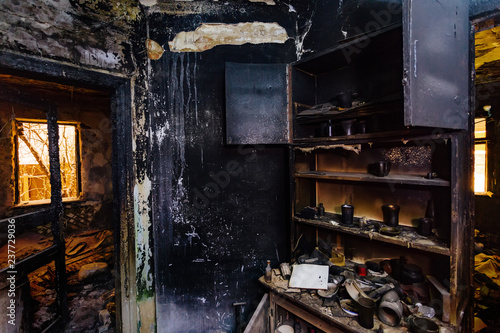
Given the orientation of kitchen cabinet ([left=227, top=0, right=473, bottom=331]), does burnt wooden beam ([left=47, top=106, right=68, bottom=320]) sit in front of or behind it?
in front

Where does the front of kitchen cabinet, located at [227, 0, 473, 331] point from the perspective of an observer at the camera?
facing the viewer and to the left of the viewer

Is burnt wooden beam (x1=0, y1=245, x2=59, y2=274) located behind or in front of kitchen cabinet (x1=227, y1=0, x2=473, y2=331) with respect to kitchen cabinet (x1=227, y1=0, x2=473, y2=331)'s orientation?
in front
